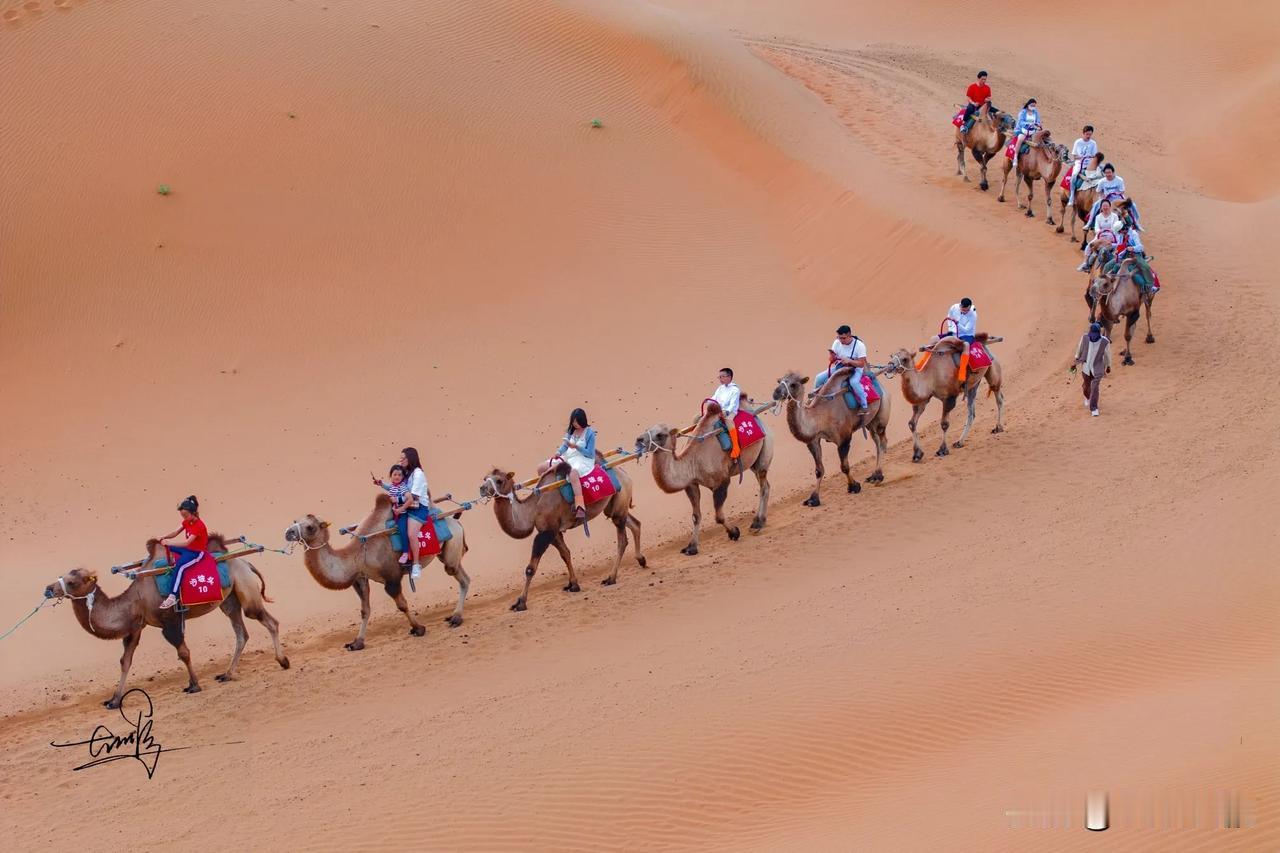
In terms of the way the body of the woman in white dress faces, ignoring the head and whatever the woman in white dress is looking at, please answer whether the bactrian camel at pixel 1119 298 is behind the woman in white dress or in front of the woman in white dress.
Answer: behind

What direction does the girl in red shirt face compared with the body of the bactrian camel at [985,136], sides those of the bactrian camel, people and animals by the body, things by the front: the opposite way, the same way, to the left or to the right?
to the right

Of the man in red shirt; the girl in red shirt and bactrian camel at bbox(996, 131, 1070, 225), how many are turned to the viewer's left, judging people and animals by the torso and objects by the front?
1

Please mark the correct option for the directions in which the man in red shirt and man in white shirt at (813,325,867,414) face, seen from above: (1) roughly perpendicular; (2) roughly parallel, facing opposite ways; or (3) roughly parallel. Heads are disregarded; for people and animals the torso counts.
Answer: roughly perpendicular

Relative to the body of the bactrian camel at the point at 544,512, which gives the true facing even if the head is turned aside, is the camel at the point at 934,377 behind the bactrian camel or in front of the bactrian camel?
behind

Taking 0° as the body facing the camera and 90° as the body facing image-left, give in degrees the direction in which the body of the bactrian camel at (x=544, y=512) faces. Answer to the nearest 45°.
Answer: approximately 45°

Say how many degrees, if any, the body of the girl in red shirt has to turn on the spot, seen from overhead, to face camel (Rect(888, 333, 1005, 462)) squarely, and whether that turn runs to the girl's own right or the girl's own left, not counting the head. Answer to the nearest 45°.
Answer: approximately 180°

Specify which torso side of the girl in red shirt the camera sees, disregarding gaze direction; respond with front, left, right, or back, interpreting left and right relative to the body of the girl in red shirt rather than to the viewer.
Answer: left

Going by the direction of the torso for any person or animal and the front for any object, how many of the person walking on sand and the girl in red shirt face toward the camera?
1

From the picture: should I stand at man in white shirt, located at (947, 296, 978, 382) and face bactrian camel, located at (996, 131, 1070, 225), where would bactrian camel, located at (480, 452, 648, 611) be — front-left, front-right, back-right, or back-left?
back-left

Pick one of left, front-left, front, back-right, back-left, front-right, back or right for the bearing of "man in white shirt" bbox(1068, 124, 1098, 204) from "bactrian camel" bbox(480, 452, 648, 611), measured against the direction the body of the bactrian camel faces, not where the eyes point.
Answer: back
